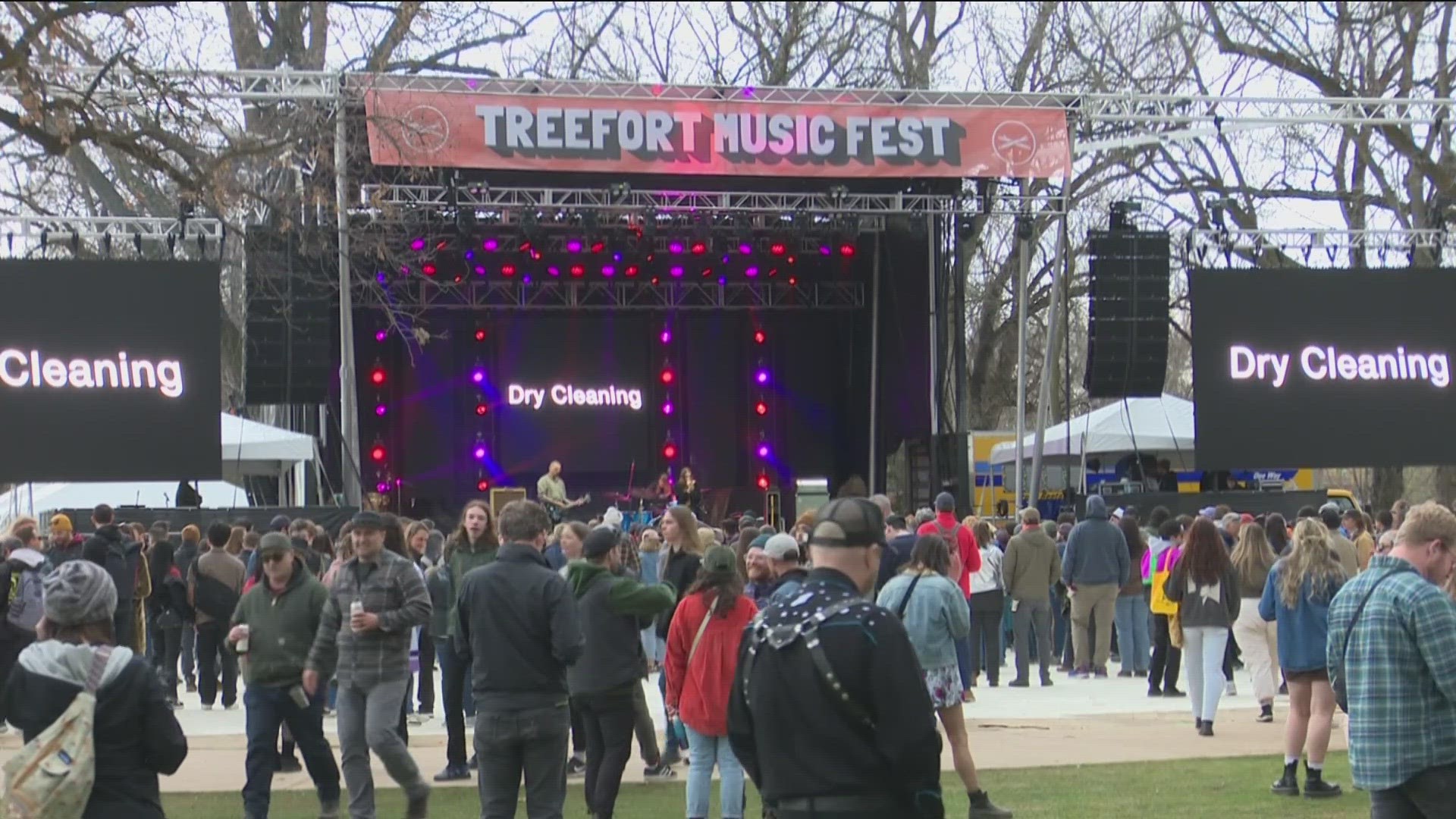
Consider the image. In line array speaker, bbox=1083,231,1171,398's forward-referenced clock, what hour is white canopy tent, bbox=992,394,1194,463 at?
The white canopy tent is roughly at 6 o'clock from the line array speaker.

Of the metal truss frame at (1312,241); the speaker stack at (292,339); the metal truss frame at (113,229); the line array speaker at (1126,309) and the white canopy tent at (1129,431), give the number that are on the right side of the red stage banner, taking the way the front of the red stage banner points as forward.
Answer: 2

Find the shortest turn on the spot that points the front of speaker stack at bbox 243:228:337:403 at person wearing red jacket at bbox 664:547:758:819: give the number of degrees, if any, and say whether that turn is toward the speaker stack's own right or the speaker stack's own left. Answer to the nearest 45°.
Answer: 0° — it already faces them

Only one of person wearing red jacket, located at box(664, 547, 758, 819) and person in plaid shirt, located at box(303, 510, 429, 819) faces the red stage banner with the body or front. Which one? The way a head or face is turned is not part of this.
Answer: the person wearing red jacket

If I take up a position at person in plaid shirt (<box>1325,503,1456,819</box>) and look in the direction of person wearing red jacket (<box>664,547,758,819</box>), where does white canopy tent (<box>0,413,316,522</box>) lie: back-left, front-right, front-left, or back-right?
front-right

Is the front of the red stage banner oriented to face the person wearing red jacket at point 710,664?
yes

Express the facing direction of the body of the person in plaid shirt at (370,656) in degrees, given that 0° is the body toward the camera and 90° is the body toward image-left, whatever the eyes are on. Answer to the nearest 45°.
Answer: approximately 45°

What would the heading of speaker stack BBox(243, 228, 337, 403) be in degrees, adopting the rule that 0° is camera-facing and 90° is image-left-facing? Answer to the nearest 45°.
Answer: approximately 0°

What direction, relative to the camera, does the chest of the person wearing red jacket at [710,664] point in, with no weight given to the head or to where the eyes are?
away from the camera

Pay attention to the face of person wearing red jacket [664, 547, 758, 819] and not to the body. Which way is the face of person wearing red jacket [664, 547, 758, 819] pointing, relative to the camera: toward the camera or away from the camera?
away from the camera

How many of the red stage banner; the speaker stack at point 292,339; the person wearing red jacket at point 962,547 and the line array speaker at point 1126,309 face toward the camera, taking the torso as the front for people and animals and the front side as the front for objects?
3

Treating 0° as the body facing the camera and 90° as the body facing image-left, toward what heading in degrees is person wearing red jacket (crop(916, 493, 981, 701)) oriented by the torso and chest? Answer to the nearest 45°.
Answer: approximately 180°

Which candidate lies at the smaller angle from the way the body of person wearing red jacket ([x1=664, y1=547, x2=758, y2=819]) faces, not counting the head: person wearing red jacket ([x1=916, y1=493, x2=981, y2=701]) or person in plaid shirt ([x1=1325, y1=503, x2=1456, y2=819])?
the person wearing red jacket

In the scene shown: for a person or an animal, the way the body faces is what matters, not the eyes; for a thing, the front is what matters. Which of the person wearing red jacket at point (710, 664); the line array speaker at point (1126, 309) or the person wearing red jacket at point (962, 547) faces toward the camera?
the line array speaker

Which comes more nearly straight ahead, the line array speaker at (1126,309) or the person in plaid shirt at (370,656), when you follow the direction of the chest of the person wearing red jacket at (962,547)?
the line array speaker

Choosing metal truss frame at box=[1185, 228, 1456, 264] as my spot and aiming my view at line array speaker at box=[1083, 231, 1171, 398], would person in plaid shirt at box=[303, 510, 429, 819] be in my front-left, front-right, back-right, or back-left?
front-left

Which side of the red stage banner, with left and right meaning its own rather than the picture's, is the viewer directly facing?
front
